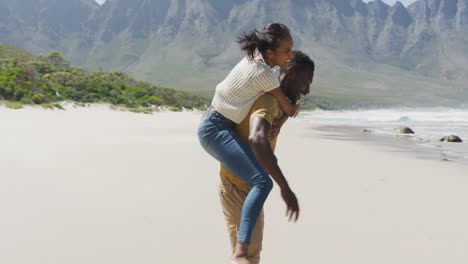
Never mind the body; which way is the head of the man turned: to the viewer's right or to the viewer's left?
to the viewer's right

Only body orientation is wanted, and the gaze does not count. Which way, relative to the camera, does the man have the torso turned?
to the viewer's right
